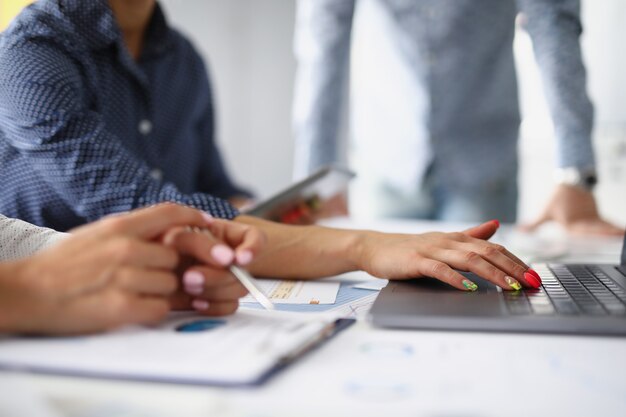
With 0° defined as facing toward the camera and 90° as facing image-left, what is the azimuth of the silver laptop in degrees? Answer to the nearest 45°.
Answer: approximately 90°

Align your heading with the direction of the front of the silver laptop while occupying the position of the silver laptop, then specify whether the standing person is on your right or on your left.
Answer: on your right

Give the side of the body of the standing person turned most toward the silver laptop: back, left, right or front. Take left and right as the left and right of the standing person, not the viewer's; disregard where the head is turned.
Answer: front

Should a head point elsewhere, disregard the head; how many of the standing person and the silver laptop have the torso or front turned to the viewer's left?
1

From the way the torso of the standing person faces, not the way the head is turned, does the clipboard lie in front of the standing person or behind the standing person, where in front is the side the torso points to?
in front

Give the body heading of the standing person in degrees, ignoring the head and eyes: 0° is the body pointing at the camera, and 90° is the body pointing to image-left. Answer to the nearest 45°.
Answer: approximately 0°

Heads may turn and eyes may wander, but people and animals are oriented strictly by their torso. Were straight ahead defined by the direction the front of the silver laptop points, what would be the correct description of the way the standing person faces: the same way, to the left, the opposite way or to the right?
to the left
